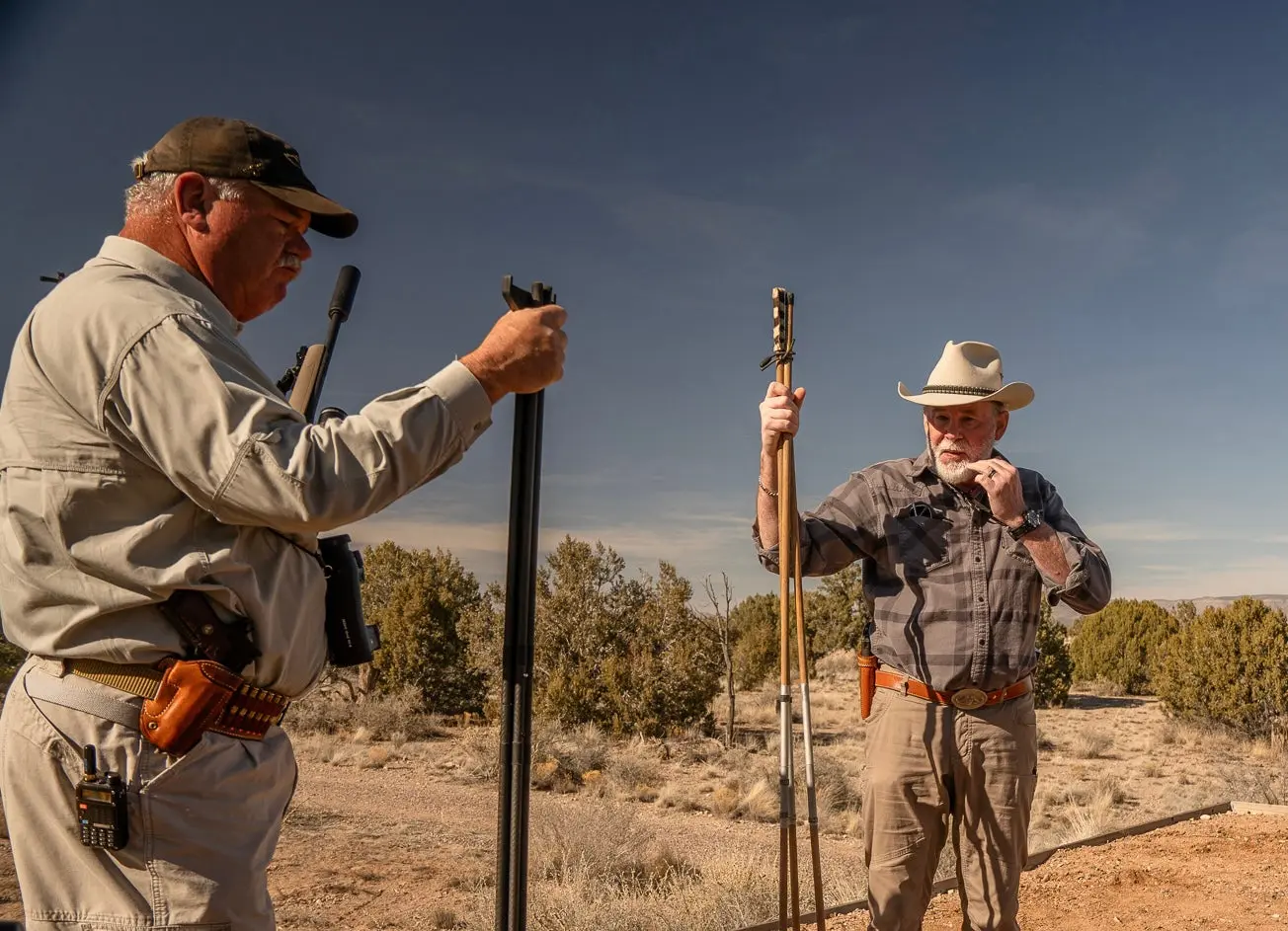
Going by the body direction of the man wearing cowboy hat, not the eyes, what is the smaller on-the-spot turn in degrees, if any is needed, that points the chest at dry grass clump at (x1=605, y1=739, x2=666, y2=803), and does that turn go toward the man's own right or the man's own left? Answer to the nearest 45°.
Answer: approximately 180°

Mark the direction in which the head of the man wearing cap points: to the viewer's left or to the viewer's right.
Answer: to the viewer's right

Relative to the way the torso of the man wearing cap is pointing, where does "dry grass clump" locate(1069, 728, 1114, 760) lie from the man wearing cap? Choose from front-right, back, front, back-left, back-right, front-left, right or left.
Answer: front-left

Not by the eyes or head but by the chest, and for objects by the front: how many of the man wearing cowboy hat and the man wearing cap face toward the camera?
1

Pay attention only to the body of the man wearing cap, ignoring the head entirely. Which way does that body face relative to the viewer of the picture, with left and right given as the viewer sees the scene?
facing to the right of the viewer

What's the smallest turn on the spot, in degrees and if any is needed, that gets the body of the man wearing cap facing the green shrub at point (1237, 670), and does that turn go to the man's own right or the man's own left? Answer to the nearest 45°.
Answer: approximately 45° to the man's own left

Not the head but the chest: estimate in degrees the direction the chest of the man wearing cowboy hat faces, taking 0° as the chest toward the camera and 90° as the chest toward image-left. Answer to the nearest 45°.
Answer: approximately 0°

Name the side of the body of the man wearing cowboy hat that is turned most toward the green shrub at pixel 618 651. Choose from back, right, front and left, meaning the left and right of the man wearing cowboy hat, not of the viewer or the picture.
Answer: back

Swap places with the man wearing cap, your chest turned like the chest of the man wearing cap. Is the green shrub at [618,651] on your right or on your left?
on your left
